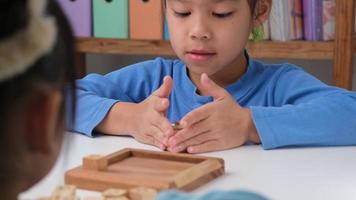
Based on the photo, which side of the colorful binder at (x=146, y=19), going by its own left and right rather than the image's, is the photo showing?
front

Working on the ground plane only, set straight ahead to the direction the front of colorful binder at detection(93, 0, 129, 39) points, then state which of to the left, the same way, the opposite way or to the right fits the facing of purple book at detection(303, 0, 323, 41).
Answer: the same way

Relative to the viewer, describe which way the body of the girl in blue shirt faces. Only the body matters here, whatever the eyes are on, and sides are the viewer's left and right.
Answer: facing the viewer and to the left of the viewer

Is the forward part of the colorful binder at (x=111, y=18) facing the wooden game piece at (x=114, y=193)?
yes

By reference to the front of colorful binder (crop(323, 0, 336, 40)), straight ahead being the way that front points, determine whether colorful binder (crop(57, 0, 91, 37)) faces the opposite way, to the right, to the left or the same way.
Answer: the same way

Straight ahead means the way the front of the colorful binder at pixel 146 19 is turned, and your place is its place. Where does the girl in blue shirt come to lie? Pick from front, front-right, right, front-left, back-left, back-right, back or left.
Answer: front

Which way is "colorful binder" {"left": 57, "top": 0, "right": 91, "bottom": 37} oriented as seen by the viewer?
toward the camera

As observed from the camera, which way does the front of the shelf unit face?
facing the viewer

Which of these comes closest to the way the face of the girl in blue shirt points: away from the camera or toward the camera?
toward the camera

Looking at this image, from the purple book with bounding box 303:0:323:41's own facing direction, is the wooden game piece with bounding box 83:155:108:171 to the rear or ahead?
ahead

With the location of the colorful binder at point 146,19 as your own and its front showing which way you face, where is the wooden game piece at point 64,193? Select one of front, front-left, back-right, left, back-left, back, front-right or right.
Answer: front

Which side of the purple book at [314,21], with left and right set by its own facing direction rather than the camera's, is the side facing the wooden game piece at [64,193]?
front

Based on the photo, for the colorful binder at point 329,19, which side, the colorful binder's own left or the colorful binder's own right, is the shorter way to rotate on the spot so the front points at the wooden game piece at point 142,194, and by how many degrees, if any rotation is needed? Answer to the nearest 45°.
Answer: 0° — it already faces it

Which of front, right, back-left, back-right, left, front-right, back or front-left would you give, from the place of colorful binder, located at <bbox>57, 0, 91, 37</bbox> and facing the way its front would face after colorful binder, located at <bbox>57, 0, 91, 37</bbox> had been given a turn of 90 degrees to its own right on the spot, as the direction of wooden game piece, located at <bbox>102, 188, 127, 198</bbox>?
left
